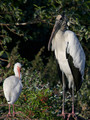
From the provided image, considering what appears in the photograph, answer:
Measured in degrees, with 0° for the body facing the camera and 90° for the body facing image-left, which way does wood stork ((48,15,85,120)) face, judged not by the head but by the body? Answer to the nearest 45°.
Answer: approximately 45°
